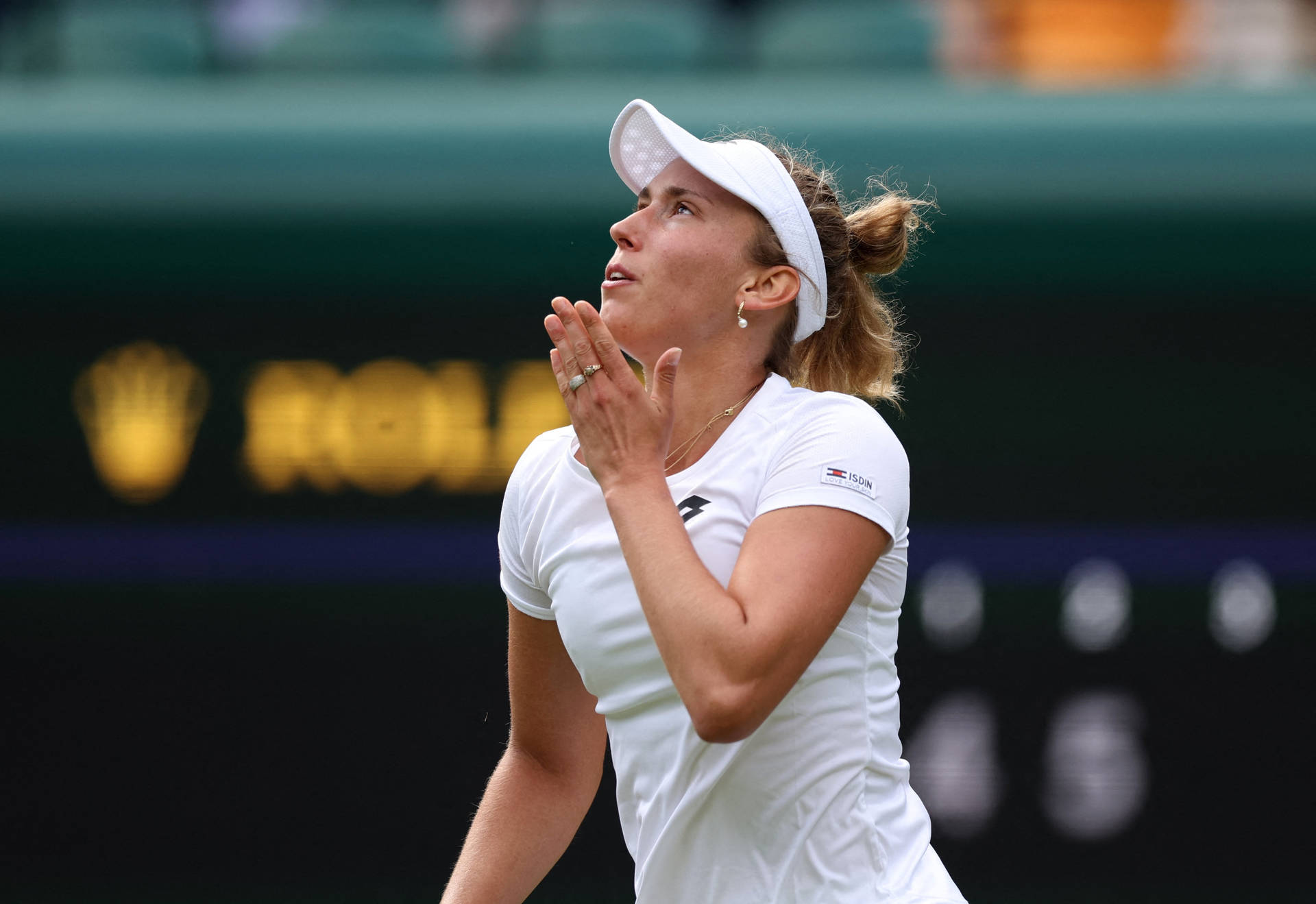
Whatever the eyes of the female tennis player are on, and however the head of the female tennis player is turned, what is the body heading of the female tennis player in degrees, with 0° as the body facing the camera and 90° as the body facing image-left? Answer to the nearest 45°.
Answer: approximately 45°
